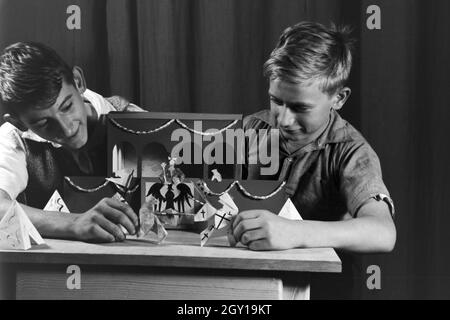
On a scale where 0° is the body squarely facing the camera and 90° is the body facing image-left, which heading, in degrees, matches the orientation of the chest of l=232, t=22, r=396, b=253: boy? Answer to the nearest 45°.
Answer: approximately 45°

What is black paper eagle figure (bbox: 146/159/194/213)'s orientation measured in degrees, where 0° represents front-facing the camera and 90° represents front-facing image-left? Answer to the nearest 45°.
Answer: approximately 0°

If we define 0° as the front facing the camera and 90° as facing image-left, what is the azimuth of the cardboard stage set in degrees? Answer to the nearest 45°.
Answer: approximately 0°
